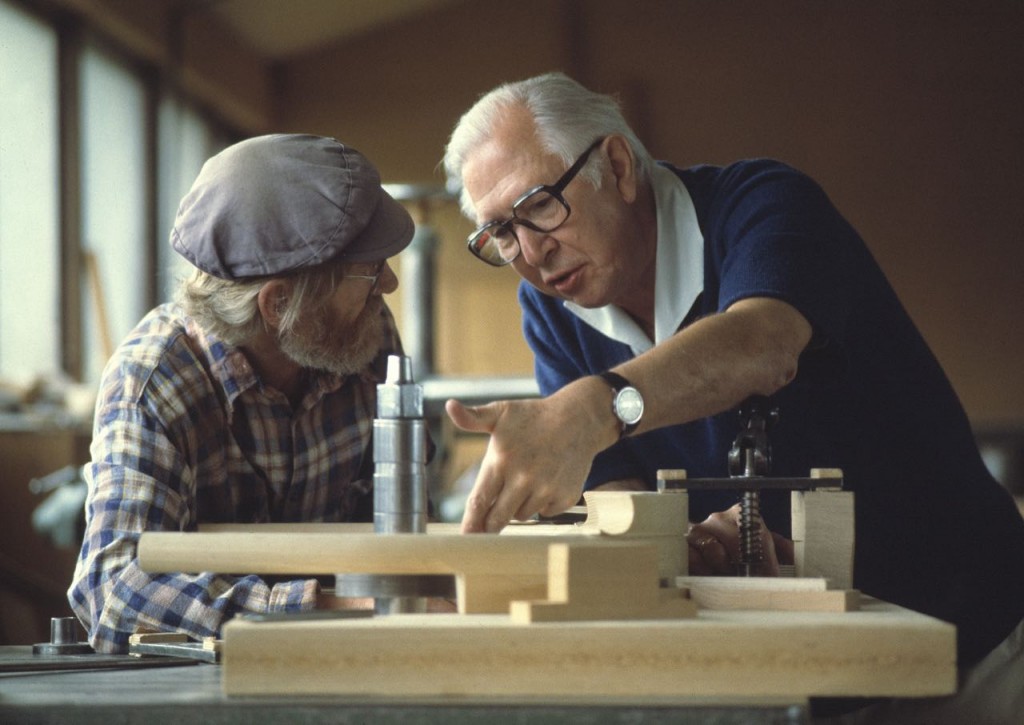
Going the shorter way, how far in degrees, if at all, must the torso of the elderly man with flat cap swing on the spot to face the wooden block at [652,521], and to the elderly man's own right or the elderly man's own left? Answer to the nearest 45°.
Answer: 0° — they already face it

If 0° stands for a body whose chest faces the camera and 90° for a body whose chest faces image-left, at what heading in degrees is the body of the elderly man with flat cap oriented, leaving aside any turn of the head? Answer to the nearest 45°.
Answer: approximately 315°

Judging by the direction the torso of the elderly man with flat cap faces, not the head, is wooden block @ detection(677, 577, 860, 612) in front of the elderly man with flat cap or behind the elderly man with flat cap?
in front

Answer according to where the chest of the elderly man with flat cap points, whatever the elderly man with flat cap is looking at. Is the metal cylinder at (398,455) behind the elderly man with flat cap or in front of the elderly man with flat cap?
in front

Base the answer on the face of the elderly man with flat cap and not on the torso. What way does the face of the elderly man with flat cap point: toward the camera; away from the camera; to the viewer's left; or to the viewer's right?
to the viewer's right

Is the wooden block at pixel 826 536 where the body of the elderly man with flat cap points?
yes

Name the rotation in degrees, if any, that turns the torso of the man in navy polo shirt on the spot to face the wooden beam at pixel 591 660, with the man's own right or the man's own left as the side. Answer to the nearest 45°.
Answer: approximately 45° to the man's own left

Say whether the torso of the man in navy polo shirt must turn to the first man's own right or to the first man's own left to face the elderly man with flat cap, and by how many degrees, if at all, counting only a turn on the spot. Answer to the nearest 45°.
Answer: approximately 45° to the first man's own right

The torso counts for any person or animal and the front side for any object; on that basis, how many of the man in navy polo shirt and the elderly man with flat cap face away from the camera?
0

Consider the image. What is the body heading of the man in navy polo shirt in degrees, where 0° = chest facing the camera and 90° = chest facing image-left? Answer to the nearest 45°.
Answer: approximately 45°

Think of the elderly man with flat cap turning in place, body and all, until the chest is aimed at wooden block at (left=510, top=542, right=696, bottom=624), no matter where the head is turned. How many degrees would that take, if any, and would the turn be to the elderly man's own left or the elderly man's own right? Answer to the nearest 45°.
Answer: approximately 45° to the elderly man's own right

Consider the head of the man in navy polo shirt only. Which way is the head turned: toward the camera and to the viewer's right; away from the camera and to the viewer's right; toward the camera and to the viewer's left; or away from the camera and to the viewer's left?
toward the camera and to the viewer's left
